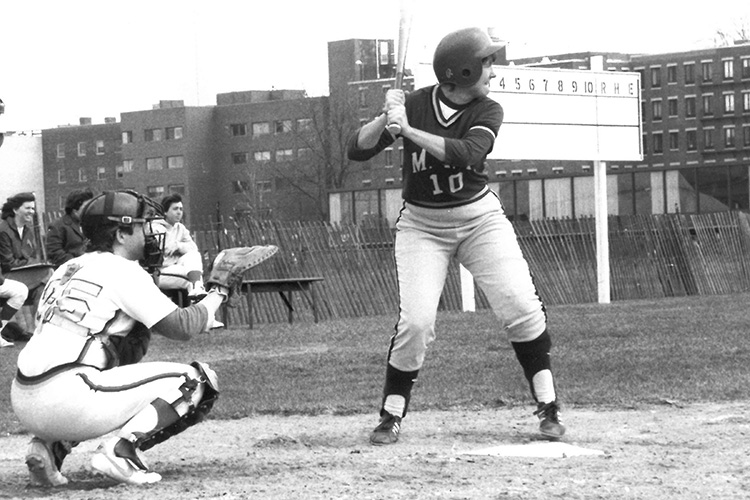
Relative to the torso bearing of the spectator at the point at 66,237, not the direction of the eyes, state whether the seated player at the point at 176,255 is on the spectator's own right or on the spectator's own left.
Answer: on the spectator's own left

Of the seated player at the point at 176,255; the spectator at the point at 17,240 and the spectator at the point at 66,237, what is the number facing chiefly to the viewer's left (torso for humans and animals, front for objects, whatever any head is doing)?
0

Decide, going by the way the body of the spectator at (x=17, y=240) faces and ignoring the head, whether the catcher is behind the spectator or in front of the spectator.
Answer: in front

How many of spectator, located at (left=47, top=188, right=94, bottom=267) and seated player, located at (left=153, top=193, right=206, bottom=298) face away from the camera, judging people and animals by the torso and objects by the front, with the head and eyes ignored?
0

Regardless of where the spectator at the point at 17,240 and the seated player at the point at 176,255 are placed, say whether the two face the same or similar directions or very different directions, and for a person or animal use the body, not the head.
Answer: same or similar directions

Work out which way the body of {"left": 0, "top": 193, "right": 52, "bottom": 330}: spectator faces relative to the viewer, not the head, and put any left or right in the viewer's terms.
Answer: facing the viewer and to the right of the viewer

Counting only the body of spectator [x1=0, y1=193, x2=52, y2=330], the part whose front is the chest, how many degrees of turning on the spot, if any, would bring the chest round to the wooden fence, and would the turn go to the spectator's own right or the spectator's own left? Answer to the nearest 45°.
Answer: approximately 90° to the spectator's own left

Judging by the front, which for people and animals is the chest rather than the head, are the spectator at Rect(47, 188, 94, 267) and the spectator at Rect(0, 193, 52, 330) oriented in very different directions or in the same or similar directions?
same or similar directions

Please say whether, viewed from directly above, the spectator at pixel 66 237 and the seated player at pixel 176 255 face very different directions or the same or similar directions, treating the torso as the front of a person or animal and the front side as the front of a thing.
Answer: same or similar directions

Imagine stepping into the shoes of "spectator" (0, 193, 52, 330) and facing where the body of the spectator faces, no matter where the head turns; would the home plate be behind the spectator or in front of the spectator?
in front
